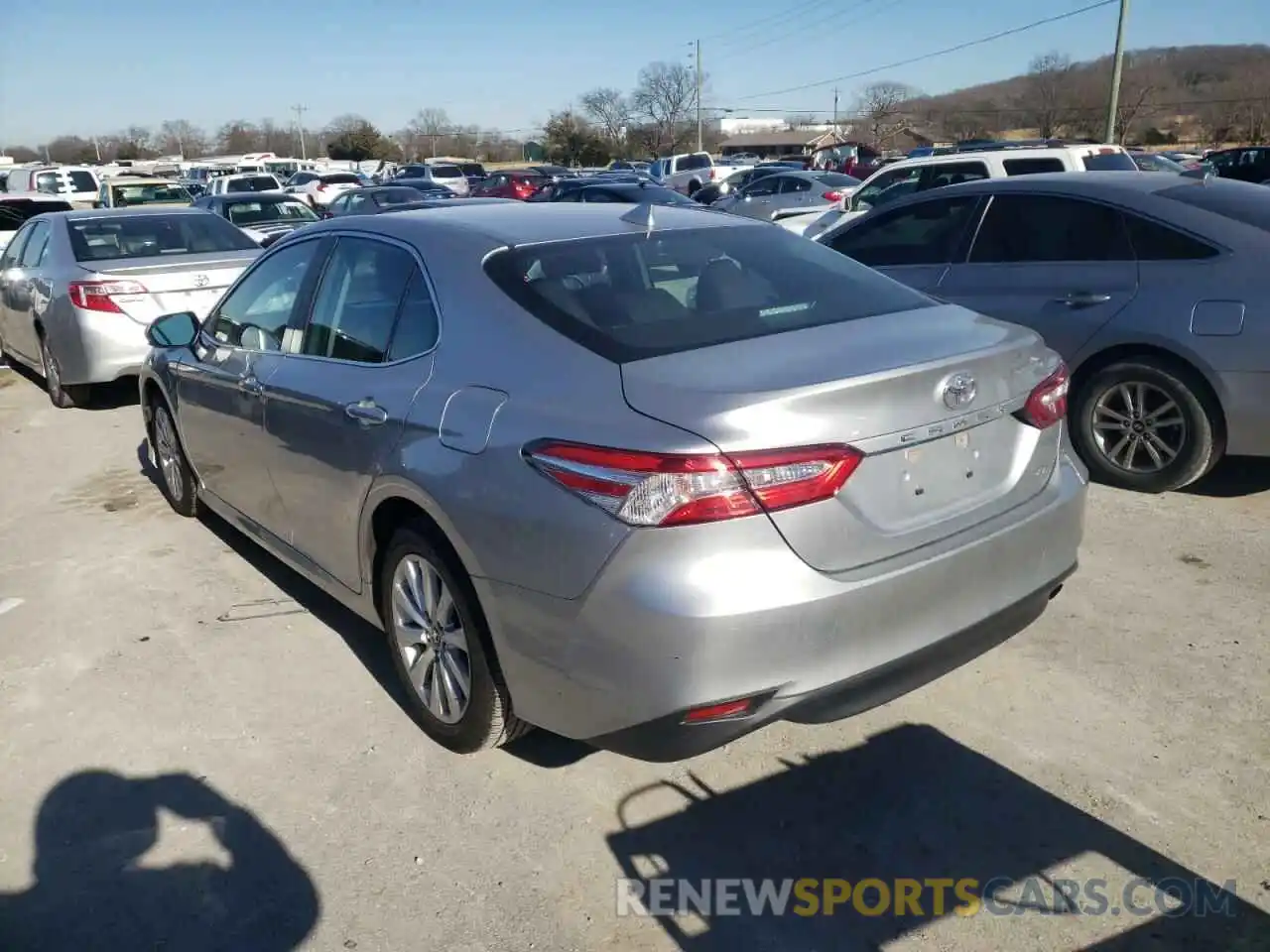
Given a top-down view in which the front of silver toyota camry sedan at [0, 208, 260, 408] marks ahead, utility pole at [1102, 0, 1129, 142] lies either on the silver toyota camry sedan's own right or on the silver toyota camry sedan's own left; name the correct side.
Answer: on the silver toyota camry sedan's own right

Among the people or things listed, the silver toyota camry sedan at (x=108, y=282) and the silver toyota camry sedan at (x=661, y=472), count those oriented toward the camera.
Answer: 0

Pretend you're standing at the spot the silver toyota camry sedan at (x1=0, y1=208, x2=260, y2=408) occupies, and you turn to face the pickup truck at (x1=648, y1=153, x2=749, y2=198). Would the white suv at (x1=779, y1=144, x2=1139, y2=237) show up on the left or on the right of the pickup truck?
right

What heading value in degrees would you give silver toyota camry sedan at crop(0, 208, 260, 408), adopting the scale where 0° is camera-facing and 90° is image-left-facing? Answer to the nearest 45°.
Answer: approximately 135°

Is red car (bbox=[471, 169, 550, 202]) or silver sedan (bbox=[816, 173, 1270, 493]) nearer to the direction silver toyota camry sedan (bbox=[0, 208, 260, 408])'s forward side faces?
the red car

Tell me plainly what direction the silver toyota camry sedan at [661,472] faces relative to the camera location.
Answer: facing away from the viewer and to the left of the viewer

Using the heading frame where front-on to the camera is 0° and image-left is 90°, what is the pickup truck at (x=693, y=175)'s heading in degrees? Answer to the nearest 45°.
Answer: approximately 135°

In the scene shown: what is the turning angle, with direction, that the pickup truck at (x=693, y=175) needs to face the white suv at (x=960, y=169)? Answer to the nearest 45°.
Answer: approximately 135° to its left

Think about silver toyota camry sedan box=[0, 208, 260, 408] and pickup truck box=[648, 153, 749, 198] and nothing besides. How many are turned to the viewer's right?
0
